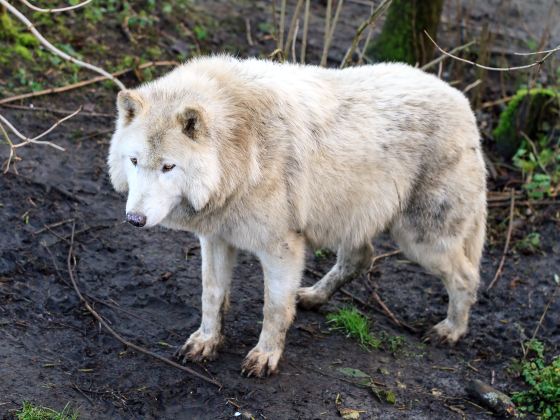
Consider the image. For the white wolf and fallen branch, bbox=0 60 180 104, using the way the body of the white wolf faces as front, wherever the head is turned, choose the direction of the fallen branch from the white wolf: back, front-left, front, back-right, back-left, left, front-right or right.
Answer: right

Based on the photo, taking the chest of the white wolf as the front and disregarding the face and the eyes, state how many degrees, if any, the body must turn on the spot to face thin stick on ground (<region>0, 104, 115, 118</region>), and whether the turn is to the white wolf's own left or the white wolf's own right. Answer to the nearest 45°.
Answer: approximately 90° to the white wolf's own right

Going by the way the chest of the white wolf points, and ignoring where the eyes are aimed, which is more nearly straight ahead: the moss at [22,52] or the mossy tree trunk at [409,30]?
the moss

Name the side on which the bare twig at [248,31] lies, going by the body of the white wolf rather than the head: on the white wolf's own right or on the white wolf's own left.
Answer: on the white wolf's own right

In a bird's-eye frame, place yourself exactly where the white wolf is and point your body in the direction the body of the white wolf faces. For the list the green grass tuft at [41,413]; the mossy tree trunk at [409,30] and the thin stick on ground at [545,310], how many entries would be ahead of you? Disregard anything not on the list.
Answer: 1

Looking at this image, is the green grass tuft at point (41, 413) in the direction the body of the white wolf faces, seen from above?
yes

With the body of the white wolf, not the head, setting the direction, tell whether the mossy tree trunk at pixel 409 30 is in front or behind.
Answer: behind

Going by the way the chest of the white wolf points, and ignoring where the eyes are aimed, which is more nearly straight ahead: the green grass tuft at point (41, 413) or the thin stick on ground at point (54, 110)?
the green grass tuft

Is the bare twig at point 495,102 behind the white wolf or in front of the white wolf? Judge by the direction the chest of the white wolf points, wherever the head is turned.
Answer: behind

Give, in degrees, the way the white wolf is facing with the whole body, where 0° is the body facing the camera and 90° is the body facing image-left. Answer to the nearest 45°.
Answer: approximately 45°

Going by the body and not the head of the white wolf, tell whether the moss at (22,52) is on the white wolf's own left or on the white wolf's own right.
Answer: on the white wolf's own right

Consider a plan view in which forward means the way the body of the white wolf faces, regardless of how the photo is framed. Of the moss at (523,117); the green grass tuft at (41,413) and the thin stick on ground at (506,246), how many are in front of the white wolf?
1
